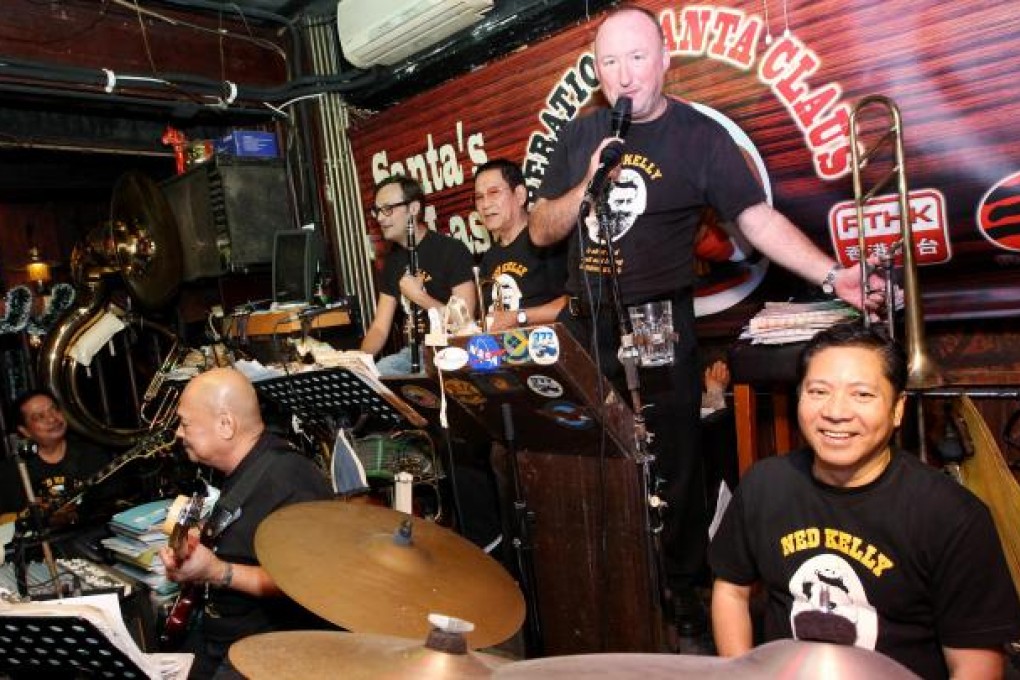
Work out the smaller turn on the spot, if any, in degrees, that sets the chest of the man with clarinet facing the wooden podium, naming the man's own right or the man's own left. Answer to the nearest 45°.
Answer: approximately 45° to the man's own left

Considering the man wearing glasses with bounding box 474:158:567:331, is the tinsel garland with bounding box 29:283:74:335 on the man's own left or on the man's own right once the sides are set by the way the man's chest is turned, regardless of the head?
on the man's own right

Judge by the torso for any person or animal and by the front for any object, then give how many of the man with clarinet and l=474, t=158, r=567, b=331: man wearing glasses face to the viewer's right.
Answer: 0

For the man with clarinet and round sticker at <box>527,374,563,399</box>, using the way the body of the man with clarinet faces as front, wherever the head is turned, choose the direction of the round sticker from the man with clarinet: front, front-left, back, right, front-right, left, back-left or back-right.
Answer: front-left

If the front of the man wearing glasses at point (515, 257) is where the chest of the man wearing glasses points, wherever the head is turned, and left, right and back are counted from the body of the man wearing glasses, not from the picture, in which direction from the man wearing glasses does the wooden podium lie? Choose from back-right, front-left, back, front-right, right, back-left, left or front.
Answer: front-left

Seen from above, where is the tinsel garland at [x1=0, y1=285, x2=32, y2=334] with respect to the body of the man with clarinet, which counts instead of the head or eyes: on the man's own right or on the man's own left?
on the man's own right

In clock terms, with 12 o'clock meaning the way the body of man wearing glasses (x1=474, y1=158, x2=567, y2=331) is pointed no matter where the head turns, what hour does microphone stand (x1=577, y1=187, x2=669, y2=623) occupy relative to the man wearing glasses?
The microphone stand is roughly at 10 o'clock from the man wearing glasses.

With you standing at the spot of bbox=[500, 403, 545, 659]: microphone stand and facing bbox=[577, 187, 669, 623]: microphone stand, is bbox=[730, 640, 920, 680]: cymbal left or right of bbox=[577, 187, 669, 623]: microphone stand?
right

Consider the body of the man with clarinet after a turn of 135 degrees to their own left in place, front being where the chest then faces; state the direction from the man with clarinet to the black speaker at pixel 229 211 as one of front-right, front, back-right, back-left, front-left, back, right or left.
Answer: back-left

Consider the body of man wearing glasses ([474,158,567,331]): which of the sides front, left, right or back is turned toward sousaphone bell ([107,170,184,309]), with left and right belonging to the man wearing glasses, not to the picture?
right

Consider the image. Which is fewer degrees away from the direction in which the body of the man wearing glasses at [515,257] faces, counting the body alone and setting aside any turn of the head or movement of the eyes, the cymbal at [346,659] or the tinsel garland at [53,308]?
the cymbal

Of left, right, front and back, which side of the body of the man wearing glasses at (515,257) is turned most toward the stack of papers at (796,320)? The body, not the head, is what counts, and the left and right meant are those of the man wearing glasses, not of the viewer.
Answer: left

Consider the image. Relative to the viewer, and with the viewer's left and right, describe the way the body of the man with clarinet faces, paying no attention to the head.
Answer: facing the viewer and to the left of the viewer
